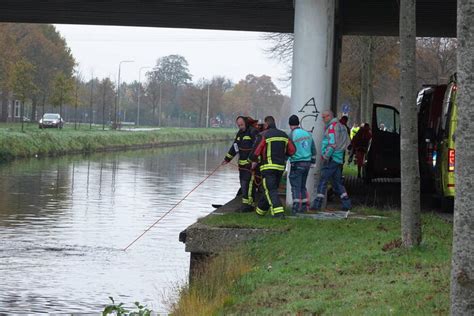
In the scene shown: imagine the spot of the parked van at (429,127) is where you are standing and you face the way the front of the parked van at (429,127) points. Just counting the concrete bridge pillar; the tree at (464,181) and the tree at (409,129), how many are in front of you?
0

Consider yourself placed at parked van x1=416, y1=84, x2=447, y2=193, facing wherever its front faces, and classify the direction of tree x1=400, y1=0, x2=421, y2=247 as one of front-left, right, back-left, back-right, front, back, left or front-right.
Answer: back

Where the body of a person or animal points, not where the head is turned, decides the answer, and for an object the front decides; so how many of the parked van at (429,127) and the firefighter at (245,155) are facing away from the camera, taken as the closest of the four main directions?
1

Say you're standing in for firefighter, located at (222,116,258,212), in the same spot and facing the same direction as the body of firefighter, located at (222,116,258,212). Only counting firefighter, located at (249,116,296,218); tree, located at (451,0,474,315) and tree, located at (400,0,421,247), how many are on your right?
0

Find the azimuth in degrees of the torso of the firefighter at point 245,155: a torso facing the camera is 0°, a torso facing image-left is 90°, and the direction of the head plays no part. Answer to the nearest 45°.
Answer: approximately 45°

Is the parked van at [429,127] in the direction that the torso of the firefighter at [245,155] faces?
no

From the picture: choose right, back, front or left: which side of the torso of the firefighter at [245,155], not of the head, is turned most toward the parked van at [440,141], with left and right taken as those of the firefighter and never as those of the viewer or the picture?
back

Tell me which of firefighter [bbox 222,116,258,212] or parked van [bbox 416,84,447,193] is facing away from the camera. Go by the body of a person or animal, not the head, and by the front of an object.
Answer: the parked van

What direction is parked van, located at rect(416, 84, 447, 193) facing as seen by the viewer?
away from the camera

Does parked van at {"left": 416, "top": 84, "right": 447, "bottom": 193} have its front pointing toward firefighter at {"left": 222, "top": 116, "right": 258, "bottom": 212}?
no
